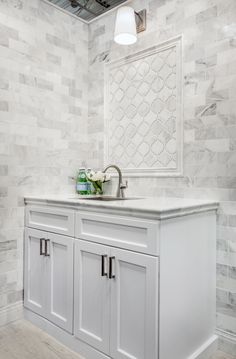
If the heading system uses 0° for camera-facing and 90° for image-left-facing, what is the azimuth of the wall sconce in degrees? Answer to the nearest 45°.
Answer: approximately 45°

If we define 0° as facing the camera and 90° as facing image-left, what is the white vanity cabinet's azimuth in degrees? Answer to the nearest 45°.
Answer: approximately 45°
